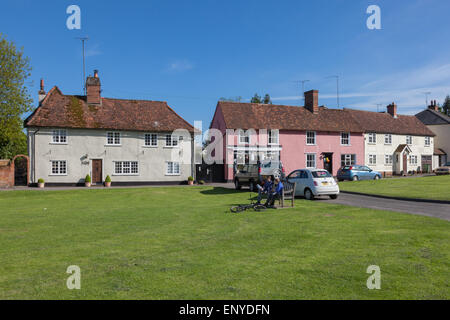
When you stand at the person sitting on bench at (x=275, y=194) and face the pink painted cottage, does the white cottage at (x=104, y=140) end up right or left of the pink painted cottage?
left

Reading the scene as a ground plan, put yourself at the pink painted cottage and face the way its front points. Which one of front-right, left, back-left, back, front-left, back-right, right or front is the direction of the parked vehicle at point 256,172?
front-right

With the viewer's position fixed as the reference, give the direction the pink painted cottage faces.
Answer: facing the viewer and to the right of the viewer

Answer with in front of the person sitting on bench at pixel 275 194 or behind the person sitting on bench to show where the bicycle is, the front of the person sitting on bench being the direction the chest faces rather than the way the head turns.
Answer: in front

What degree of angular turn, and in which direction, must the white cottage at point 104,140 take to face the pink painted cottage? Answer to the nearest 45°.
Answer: approximately 90° to its left

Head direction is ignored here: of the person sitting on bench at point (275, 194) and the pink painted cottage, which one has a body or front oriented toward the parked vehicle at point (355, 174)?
the pink painted cottage

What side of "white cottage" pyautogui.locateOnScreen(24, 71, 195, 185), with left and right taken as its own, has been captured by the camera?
front

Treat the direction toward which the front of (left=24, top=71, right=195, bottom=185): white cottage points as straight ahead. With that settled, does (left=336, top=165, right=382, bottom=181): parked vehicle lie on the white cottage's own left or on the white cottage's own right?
on the white cottage's own left

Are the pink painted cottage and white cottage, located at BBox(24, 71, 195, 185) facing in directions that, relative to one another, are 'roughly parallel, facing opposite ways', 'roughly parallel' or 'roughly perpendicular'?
roughly parallel

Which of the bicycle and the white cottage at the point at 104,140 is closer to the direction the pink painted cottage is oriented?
the bicycle

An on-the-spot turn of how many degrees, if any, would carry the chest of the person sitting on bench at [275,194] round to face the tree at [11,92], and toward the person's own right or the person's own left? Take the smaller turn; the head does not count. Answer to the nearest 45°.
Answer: approximately 45° to the person's own right
